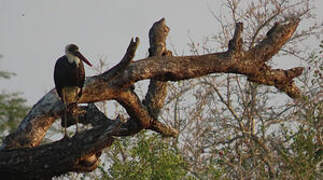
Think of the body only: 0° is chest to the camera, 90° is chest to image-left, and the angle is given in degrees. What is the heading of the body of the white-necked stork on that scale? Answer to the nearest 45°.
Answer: approximately 315°
